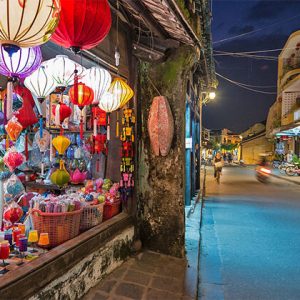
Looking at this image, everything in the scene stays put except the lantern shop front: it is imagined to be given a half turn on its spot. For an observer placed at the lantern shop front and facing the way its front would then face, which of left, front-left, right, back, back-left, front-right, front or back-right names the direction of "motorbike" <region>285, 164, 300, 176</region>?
right

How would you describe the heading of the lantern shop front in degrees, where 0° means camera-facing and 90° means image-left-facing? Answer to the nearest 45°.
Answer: approximately 315°
